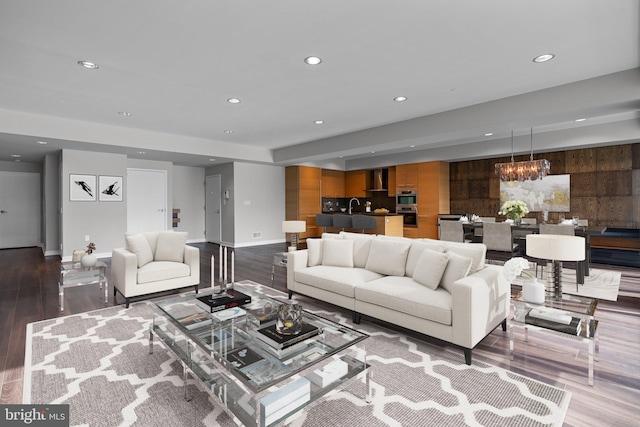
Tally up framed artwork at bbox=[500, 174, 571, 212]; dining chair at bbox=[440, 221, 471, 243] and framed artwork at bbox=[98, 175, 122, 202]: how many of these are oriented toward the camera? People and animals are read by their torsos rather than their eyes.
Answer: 2

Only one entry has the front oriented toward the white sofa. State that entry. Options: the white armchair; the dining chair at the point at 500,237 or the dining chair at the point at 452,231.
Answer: the white armchair

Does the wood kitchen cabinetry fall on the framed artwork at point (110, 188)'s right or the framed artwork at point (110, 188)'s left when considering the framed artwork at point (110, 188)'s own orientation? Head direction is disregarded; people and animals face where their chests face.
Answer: on its left

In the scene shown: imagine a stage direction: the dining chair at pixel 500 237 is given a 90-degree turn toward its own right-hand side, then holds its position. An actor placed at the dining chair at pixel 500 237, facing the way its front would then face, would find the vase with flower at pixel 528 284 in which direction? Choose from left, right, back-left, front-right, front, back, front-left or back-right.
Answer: front-right

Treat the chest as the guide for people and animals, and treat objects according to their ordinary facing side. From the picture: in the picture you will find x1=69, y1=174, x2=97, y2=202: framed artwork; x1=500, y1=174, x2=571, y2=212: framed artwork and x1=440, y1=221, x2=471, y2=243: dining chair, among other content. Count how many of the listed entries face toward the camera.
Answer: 2

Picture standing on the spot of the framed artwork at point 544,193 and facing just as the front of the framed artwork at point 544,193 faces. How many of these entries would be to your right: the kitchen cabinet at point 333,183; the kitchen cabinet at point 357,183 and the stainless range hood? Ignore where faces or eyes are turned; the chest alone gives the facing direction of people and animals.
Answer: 3

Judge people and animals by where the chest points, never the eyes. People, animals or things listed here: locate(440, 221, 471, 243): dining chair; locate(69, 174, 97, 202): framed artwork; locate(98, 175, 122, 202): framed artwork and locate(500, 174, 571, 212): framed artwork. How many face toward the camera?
3

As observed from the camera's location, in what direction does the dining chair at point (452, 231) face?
facing away from the viewer and to the right of the viewer

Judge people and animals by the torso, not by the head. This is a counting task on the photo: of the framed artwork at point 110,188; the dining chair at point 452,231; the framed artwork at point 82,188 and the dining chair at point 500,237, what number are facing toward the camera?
2

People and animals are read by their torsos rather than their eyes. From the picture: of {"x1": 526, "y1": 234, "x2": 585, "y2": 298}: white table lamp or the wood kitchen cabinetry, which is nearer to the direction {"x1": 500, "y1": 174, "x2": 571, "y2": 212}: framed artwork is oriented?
the white table lamp

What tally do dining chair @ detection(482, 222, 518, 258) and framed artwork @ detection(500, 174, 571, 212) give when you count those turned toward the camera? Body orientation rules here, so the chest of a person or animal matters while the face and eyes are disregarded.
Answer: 1
